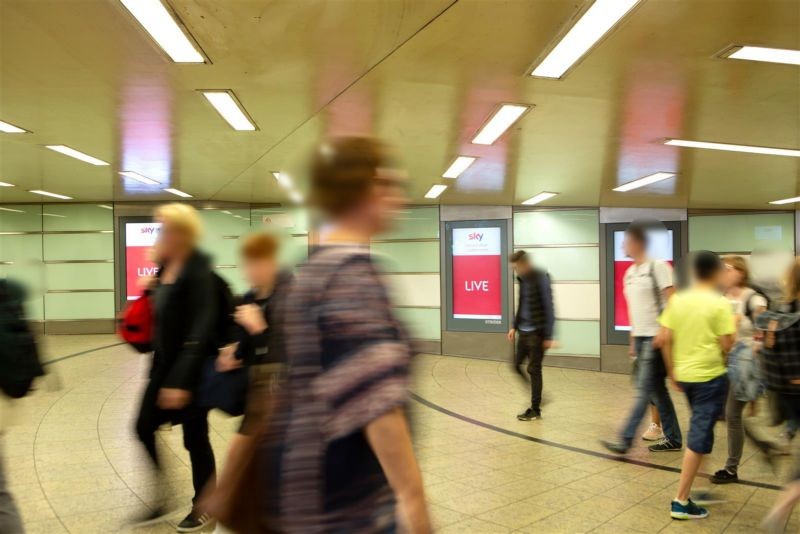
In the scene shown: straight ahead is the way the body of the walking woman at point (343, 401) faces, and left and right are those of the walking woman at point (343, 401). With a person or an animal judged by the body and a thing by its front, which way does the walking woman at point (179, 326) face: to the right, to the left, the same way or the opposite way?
the opposite way

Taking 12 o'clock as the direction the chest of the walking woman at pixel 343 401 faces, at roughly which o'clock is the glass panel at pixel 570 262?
The glass panel is roughly at 10 o'clock from the walking woman.

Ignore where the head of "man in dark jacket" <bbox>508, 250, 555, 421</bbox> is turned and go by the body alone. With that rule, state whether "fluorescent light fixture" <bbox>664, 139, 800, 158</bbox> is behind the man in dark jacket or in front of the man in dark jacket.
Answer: behind

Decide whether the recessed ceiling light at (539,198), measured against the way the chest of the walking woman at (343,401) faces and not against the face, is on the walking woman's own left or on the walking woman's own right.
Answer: on the walking woman's own left

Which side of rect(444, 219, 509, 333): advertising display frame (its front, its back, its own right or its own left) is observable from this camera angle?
front

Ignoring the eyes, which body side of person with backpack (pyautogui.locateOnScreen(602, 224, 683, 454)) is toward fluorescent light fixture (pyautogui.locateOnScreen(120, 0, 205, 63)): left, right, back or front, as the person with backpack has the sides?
front

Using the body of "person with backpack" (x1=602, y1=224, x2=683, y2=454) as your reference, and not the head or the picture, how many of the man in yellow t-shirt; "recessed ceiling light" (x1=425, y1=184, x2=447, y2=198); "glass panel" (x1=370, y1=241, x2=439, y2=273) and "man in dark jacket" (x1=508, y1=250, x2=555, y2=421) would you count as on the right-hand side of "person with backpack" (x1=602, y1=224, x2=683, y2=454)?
3

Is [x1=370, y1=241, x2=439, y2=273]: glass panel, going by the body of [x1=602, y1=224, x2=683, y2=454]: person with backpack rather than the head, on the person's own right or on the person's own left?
on the person's own right

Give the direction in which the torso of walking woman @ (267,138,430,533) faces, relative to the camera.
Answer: to the viewer's right

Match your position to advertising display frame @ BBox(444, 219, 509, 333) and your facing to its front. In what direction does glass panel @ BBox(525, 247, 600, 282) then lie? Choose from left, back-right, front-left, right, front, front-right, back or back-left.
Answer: left

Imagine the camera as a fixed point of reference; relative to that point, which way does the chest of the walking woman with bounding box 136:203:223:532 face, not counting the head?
to the viewer's left

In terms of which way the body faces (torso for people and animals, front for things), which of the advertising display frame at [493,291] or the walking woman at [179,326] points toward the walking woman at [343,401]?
the advertising display frame

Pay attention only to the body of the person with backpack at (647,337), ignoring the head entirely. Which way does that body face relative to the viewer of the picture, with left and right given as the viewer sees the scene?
facing the viewer and to the left of the viewer

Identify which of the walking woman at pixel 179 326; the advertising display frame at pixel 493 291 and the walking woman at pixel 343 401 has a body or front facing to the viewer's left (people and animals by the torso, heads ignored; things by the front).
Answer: the walking woman at pixel 179 326

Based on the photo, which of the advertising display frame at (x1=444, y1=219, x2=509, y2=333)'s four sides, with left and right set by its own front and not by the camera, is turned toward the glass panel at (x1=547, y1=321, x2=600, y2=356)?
left

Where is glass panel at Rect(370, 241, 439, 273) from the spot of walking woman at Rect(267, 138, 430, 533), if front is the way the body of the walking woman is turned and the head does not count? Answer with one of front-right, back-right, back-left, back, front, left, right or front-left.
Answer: left
